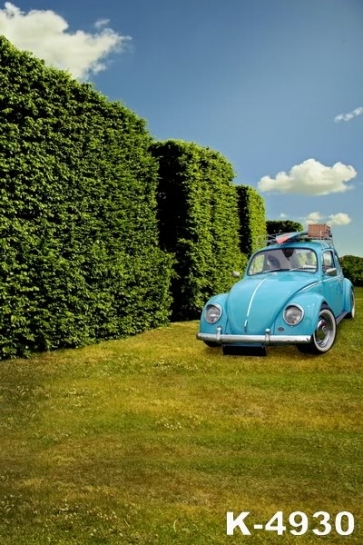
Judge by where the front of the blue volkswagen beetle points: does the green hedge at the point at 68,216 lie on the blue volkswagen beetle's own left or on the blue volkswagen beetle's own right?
on the blue volkswagen beetle's own right

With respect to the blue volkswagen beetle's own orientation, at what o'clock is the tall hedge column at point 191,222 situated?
The tall hedge column is roughly at 4 o'clock from the blue volkswagen beetle.

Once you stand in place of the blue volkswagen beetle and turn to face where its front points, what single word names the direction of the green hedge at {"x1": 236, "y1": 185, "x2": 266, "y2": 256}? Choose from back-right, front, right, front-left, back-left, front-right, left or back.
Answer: back-right

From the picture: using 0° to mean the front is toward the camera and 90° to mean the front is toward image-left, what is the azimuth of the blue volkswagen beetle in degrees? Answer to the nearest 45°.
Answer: approximately 45°

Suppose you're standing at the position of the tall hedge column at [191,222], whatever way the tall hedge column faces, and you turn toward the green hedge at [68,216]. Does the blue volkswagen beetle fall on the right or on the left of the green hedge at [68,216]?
left
